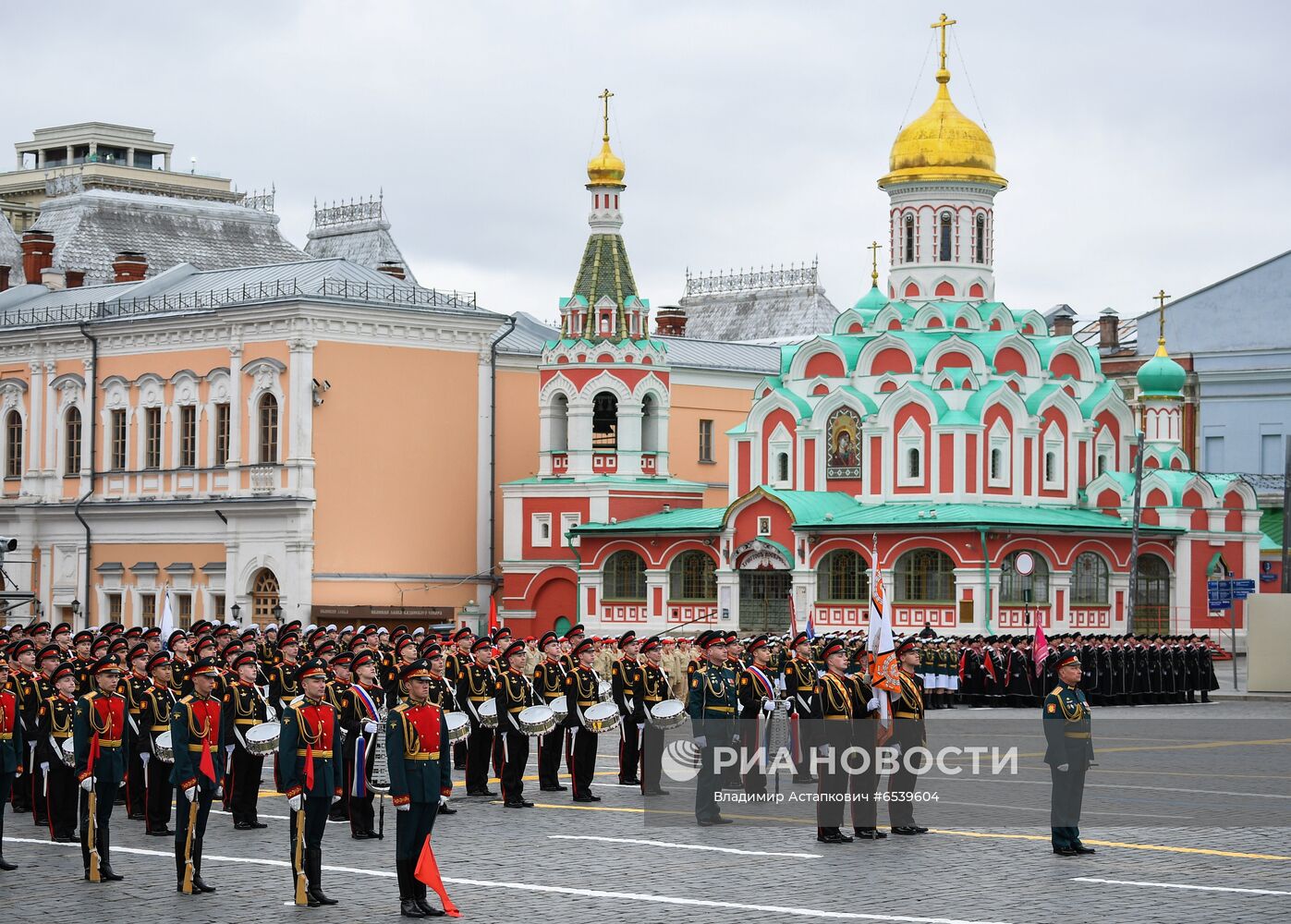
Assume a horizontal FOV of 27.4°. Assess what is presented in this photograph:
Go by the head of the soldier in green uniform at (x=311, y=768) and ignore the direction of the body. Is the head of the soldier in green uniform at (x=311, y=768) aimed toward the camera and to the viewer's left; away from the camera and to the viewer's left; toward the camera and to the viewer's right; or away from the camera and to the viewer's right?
toward the camera and to the viewer's right

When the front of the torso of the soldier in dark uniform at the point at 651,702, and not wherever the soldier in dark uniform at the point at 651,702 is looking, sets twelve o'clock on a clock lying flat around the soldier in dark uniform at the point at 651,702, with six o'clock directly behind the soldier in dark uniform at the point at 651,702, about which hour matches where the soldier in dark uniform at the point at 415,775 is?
the soldier in dark uniform at the point at 415,775 is roughly at 2 o'clock from the soldier in dark uniform at the point at 651,702.

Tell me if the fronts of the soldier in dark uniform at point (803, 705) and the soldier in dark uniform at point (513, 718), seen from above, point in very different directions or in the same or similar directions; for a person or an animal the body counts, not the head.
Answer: same or similar directions

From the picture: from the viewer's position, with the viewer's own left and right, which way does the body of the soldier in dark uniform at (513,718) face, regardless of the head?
facing the viewer and to the right of the viewer

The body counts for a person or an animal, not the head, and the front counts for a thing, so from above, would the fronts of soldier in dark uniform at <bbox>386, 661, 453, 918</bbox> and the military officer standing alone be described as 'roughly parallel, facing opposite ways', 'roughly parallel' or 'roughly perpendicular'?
roughly parallel

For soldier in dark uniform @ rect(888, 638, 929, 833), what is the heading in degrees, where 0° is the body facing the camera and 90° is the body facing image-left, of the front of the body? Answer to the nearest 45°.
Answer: approximately 315°

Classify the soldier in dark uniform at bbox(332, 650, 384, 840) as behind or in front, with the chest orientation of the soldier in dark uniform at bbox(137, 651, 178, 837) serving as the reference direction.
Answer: in front

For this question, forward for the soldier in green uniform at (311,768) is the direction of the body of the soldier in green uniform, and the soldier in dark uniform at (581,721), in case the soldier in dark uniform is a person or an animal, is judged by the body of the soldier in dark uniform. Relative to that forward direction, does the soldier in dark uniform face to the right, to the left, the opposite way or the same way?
the same way

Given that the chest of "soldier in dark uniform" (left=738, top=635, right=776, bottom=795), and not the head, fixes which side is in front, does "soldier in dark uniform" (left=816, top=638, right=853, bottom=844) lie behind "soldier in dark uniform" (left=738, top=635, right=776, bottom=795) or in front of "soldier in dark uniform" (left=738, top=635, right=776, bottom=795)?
in front

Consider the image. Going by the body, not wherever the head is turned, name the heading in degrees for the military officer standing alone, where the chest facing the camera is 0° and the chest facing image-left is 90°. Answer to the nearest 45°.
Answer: approximately 315°

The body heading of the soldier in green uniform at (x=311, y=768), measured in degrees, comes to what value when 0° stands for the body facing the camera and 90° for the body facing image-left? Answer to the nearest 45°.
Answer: approximately 315°

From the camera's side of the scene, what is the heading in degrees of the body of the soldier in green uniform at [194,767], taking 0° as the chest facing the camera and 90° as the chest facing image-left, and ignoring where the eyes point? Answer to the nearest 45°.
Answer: approximately 315°

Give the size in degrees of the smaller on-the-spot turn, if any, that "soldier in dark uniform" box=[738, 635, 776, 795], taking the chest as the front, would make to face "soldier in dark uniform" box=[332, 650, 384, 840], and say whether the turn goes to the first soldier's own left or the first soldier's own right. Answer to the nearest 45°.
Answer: approximately 90° to the first soldier's own right

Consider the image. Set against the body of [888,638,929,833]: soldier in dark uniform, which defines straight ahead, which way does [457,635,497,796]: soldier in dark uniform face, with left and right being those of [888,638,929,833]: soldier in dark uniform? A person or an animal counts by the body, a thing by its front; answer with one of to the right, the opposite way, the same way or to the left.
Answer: the same way

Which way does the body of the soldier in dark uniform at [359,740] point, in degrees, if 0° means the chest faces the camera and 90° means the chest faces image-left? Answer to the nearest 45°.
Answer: approximately 315°

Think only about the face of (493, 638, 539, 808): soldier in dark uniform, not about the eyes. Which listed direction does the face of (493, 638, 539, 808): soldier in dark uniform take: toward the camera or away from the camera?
toward the camera
